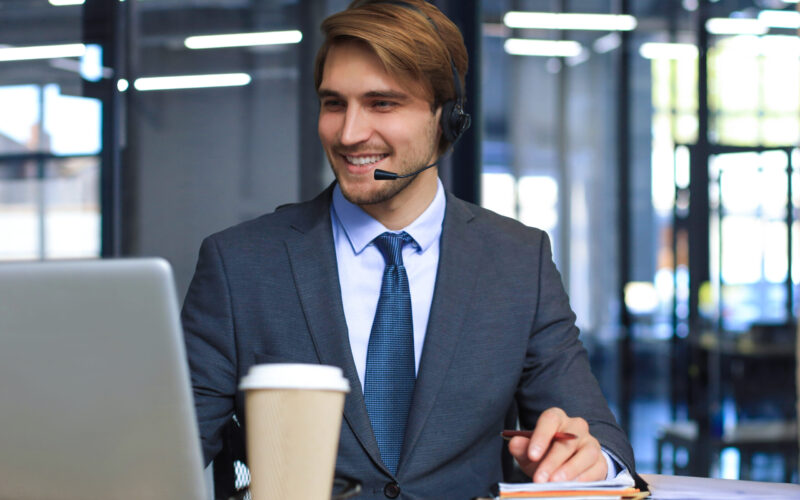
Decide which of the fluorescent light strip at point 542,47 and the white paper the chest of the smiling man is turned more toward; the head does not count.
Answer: the white paper

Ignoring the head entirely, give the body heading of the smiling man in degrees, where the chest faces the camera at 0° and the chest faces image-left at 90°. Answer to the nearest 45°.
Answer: approximately 0°

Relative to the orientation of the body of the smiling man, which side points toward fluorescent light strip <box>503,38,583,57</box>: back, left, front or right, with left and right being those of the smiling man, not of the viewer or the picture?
back

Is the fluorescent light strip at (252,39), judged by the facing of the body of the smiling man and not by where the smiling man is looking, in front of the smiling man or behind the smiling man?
behind

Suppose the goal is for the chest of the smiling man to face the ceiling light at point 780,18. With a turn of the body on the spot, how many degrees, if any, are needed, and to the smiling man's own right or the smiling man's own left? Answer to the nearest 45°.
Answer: approximately 135° to the smiling man's own left

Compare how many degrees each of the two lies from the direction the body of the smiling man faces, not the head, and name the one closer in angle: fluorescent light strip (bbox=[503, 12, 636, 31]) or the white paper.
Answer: the white paper

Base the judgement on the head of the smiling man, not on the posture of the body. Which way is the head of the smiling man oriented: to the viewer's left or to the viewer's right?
to the viewer's left

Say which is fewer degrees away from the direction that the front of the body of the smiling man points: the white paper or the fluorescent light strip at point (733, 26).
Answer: the white paper

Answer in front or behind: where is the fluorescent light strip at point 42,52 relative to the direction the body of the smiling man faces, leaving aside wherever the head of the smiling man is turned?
behind

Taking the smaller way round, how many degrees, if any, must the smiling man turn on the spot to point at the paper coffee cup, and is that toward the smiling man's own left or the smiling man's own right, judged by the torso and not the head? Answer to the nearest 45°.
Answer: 0° — they already face it
